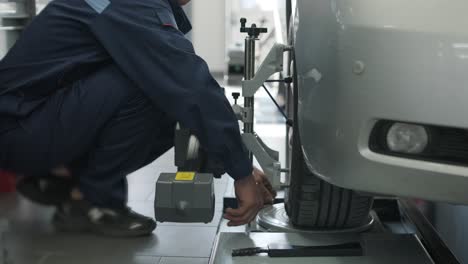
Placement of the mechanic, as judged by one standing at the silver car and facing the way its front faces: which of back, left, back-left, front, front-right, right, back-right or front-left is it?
right

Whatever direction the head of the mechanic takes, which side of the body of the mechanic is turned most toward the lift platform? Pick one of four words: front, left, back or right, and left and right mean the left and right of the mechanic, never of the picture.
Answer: front

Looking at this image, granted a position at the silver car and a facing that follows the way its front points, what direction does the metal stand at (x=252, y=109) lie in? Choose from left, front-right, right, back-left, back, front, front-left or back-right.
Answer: back-right

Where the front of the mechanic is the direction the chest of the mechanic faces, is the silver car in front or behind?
in front

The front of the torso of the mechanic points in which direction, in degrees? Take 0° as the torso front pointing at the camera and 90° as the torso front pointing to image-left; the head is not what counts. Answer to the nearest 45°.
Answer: approximately 270°
